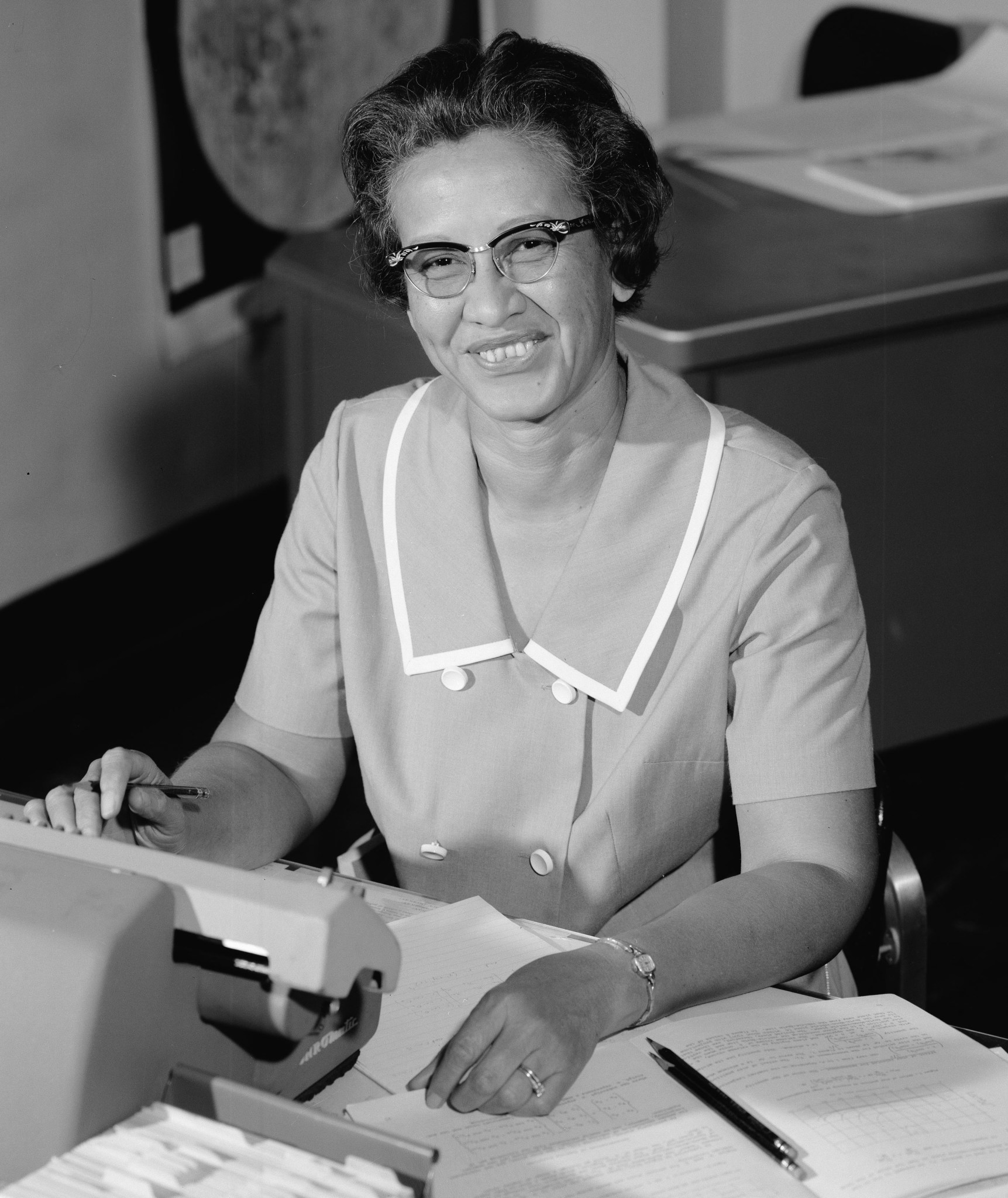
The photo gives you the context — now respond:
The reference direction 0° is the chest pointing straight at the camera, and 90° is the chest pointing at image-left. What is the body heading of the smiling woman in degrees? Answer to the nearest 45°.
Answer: approximately 45°

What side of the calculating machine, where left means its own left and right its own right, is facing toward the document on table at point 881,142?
front

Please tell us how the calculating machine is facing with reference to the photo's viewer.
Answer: facing away from the viewer and to the right of the viewer

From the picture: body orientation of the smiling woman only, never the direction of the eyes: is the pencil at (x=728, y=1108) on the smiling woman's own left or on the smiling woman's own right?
on the smiling woman's own left

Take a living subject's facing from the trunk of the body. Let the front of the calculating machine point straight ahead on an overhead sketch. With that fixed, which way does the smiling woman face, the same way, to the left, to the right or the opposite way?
the opposite way

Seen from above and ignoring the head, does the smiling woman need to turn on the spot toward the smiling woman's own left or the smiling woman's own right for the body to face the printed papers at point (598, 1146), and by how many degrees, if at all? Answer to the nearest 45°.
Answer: approximately 45° to the smiling woman's own left

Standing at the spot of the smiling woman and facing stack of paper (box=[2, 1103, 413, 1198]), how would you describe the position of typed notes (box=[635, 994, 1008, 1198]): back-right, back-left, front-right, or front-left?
front-left

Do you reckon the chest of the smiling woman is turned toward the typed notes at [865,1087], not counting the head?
no
